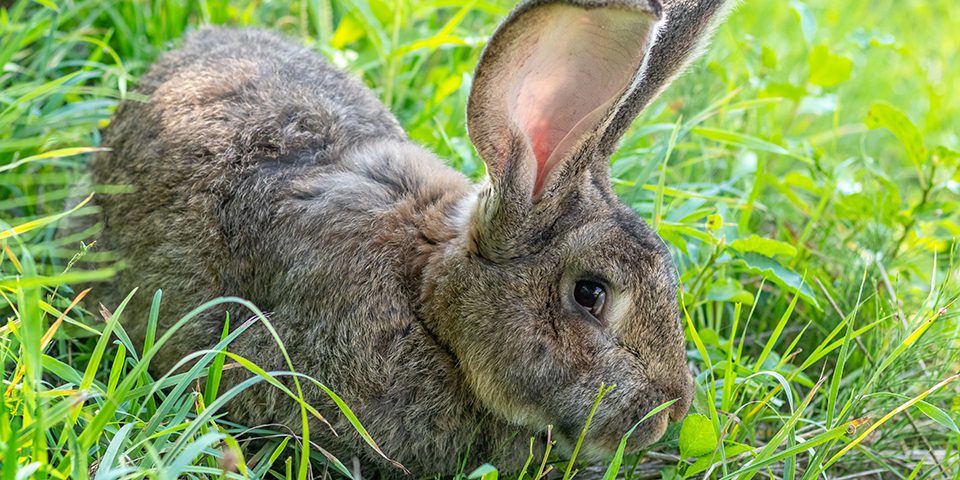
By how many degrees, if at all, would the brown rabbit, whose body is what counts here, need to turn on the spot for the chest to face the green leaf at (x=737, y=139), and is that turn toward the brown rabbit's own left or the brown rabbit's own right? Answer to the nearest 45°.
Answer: approximately 90° to the brown rabbit's own left

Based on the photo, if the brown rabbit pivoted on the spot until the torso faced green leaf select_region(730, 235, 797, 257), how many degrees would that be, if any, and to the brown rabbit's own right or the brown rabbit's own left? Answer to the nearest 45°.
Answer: approximately 45° to the brown rabbit's own left

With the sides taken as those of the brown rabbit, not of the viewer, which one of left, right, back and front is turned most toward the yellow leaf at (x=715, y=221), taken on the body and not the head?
left

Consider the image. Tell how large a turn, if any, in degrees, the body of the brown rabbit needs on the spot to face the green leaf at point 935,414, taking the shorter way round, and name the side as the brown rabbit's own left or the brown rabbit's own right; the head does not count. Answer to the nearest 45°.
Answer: approximately 45° to the brown rabbit's own left

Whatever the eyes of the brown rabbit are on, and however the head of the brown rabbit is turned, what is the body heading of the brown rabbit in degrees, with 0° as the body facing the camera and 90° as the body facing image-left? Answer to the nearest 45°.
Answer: approximately 315°

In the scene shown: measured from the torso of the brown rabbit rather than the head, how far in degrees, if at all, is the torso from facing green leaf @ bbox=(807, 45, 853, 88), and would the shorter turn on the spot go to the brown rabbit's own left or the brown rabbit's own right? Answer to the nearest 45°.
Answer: approximately 90° to the brown rabbit's own left
